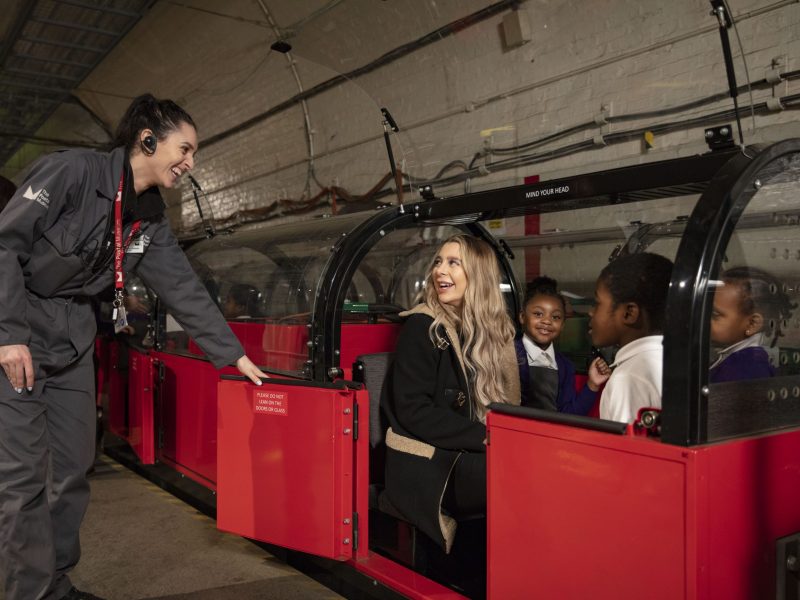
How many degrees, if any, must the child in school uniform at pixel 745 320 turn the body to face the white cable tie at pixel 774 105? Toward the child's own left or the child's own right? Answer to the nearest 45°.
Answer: approximately 90° to the child's own right

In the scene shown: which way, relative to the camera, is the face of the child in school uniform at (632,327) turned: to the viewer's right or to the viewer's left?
to the viewer's left

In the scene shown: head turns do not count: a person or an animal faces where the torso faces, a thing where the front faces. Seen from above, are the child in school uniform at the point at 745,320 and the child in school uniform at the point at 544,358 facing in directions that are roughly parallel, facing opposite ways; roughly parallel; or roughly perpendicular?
roughly perpendicular

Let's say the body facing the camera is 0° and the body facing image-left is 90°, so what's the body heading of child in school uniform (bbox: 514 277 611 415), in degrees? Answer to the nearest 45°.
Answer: approximately 0°

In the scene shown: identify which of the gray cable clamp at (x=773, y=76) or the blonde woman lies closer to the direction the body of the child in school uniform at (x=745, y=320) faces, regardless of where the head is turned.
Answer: the blonde woman

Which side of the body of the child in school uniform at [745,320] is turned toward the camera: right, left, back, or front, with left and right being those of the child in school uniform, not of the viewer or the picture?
left

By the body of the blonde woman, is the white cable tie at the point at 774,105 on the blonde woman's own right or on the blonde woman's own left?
on the blonde woman's own left
